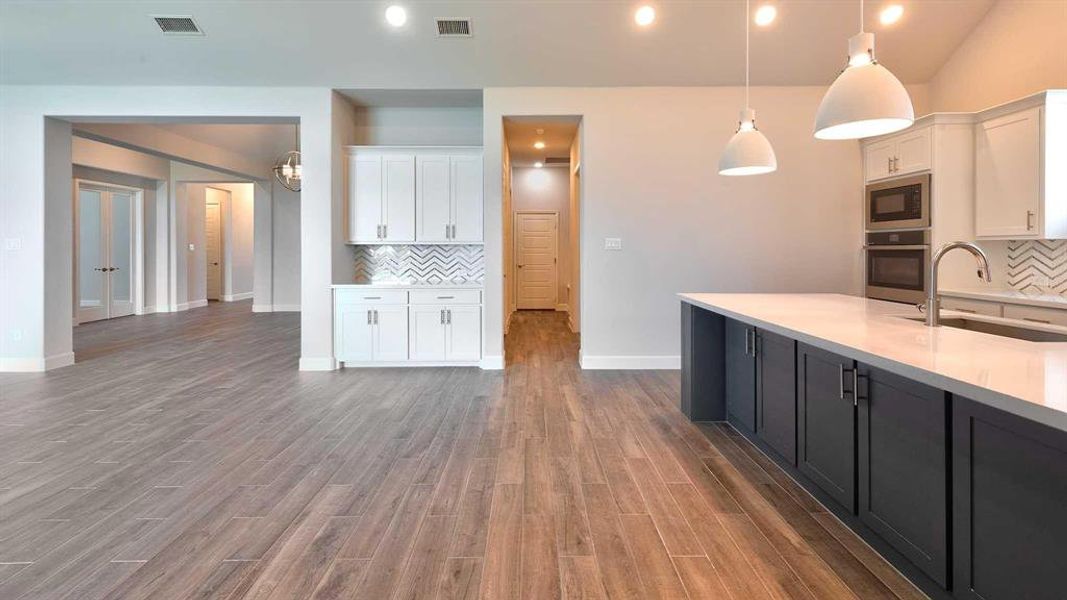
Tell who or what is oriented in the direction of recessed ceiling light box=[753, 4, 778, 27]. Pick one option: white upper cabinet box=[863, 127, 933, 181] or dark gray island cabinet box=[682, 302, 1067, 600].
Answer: the white upper cabinet

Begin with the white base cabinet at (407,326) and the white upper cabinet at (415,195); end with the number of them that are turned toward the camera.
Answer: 2

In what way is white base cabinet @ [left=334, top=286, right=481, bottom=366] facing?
toward the camera

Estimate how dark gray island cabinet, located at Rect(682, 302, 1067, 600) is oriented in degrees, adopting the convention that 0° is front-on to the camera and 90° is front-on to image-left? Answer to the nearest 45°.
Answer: approximately 45°

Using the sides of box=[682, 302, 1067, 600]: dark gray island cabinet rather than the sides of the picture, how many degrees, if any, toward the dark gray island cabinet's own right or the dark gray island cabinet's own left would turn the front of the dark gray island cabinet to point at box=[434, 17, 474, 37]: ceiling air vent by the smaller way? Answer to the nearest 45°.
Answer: approximately 90° to the dark gray island cabinet's own right
